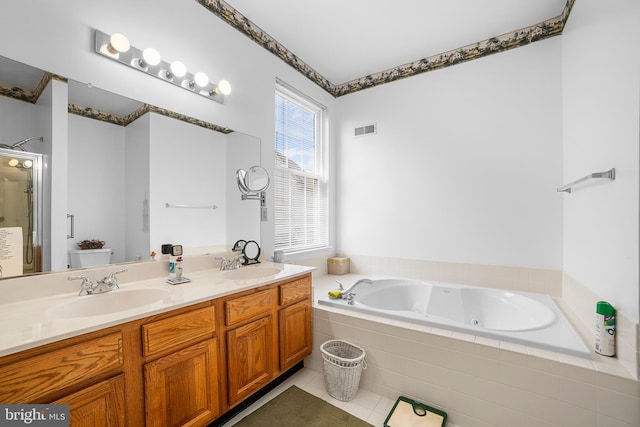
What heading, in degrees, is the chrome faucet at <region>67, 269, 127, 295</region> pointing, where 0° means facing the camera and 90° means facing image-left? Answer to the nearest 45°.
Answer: approximately 315°

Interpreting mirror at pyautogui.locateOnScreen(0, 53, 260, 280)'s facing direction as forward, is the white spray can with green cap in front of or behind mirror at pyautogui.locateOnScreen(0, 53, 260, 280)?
in front

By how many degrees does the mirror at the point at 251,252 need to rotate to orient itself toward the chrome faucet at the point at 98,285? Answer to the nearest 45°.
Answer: approximately 45° to its right

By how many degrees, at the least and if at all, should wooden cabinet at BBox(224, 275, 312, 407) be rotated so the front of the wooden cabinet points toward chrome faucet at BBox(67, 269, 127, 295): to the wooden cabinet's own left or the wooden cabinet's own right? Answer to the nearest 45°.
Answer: approximately 135° to the wooden cabinet's own right
